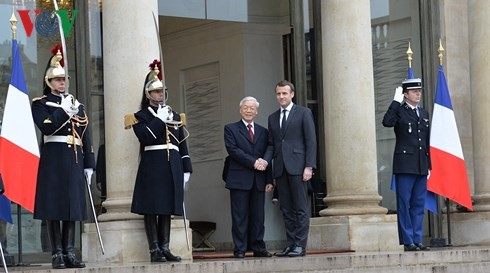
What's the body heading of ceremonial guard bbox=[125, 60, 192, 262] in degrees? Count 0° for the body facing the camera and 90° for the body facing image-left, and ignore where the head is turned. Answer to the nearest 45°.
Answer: approximately 315°

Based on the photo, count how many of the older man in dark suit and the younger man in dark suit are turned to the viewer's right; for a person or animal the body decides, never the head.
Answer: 0

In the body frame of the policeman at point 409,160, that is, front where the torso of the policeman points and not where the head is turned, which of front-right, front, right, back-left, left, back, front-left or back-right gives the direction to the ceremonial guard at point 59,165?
right

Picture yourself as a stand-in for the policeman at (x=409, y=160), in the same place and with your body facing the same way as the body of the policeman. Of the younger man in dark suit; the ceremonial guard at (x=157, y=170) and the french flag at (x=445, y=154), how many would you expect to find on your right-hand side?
2

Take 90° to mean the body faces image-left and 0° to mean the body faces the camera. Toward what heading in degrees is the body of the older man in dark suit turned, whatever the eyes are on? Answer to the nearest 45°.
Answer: approximately 0°

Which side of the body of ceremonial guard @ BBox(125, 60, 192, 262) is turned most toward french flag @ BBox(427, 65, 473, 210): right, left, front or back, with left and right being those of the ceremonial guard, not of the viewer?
left

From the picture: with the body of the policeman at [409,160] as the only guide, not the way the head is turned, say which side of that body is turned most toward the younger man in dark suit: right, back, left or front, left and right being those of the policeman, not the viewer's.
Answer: right

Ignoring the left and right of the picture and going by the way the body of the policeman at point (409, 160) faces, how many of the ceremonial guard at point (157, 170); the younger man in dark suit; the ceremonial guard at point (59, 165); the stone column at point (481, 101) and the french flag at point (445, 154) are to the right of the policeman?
3

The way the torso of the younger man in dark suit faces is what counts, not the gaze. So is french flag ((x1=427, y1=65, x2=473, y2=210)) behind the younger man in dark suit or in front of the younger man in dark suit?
behind
